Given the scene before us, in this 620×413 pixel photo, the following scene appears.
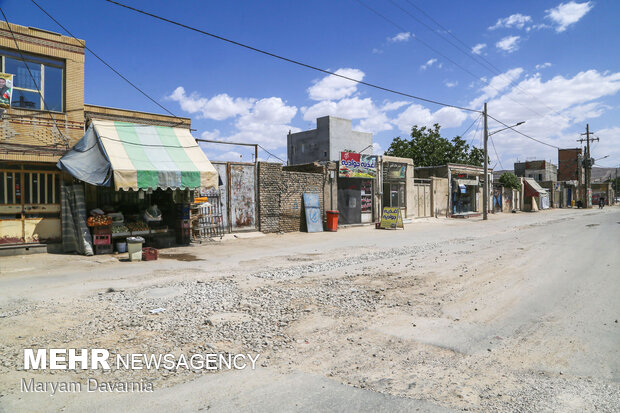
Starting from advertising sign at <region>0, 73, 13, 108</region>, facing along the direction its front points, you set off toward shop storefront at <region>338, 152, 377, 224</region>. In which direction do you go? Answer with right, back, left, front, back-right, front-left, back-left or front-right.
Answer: left

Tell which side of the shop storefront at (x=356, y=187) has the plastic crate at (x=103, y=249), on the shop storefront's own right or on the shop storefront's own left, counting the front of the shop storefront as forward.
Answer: on the shop storefront's own right

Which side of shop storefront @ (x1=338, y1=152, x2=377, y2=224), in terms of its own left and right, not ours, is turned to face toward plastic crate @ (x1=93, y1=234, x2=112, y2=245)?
right

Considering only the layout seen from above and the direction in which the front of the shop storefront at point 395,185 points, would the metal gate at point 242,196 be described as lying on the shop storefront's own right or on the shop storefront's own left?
on the shop storefront's own right

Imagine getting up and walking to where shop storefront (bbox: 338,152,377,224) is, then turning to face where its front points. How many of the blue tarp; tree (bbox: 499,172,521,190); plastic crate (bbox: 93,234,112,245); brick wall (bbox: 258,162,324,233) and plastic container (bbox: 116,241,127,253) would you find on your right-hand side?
4

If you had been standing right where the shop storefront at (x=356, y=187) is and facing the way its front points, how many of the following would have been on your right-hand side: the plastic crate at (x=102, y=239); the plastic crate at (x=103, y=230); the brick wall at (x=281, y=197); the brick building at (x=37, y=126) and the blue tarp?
5

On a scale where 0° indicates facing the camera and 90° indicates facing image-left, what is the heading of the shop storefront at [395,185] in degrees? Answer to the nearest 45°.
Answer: approximately 315°

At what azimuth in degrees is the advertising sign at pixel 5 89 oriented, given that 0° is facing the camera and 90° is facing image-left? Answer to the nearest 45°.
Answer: approximately 0°

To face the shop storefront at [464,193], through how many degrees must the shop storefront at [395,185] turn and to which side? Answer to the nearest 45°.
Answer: approximately 90° to its left

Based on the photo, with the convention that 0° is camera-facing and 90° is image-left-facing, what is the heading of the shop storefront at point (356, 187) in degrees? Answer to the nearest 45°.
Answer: approximately 315°
